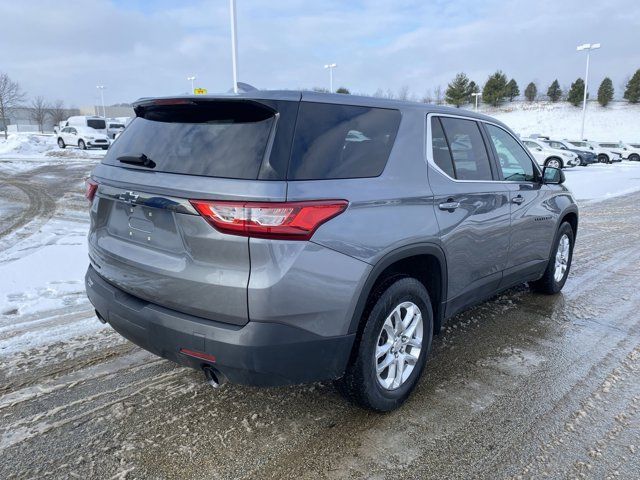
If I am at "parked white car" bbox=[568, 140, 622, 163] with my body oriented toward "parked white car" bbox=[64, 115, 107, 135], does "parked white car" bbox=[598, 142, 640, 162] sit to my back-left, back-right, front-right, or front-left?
back-right

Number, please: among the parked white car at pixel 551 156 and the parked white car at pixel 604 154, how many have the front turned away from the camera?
0

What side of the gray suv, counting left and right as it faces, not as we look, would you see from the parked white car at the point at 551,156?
front

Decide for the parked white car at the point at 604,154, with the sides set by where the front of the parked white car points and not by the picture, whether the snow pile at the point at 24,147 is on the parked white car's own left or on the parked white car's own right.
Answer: on the parked white car's own right

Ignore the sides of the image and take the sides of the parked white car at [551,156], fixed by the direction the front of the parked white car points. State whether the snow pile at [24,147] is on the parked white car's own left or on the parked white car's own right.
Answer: on the parked white car's own right

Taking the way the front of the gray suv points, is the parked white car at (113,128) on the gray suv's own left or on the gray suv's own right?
on the gray suv's own left

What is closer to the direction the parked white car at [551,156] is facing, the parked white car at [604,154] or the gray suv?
the gray suv

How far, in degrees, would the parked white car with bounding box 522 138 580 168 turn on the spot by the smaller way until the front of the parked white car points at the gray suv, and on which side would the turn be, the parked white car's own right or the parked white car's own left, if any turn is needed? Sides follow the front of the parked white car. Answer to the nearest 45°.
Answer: approximately 45° to the parked white car's own right

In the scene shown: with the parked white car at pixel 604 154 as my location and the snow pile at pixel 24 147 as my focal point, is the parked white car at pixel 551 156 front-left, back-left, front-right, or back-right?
front-left

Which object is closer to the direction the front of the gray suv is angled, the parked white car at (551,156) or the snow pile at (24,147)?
the parked white car

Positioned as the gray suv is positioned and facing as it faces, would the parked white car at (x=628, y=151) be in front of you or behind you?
in front

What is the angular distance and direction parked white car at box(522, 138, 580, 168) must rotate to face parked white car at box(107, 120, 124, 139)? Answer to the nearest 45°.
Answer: approximately 135° to its right

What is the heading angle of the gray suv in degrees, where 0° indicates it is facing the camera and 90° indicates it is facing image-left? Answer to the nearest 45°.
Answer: approximately 225°
